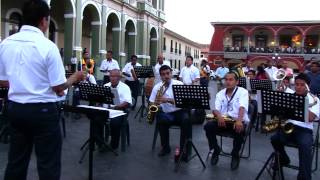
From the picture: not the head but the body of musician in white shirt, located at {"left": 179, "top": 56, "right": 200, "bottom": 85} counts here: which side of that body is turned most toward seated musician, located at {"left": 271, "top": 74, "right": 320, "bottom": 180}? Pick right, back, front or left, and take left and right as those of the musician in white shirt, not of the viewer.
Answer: front

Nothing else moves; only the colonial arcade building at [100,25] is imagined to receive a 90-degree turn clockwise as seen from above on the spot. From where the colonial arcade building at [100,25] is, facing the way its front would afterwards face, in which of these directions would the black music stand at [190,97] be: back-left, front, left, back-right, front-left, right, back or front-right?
front-left

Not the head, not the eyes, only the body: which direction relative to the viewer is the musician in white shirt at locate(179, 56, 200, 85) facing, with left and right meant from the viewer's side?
facing the viewer

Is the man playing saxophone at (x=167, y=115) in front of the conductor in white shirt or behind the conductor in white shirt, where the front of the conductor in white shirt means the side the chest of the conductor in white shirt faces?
in front

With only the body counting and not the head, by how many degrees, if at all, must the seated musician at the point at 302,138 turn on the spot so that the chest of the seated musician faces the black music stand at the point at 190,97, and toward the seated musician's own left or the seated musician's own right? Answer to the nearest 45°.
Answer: approximately 45° to the seated musician's own right

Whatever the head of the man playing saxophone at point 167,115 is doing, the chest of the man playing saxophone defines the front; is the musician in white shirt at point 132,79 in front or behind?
behind

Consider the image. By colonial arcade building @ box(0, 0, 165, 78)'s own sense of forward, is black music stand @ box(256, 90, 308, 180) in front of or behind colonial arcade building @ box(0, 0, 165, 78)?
in front

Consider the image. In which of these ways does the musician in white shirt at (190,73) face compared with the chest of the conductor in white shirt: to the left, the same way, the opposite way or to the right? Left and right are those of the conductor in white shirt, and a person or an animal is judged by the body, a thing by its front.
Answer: the opposite way

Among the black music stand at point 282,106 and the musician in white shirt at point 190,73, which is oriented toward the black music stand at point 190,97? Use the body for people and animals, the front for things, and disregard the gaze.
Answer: the musician in white shirt

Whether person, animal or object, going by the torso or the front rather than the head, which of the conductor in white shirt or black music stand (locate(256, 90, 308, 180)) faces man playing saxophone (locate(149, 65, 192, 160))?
the conductor in white shirt

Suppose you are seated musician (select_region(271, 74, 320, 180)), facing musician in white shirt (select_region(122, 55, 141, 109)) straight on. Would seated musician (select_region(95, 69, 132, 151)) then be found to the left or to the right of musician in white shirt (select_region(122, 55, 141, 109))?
left

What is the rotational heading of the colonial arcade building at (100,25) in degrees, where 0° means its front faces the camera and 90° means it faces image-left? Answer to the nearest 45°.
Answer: approximately 315°

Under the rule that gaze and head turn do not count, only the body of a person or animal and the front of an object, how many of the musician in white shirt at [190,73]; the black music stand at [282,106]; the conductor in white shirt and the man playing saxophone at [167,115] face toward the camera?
2

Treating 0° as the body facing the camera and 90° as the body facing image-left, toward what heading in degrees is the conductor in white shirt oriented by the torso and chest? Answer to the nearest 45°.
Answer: approximately 225°

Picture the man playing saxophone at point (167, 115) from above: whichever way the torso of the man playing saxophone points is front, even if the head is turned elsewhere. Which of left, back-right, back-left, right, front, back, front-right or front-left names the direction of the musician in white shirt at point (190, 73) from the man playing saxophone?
back

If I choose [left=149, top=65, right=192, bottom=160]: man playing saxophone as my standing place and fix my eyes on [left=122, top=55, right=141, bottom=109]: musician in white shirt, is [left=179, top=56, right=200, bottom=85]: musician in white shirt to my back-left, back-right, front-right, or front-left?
front-right

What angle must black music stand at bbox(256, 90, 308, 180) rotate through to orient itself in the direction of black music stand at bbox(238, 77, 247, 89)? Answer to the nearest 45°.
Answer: approximately 45° to its left

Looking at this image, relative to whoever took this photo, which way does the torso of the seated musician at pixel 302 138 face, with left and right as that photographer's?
facing the viewer and to the left of the viewer

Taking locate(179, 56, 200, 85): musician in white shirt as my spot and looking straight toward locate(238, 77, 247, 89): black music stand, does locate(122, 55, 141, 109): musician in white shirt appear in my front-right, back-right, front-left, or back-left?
back-right
